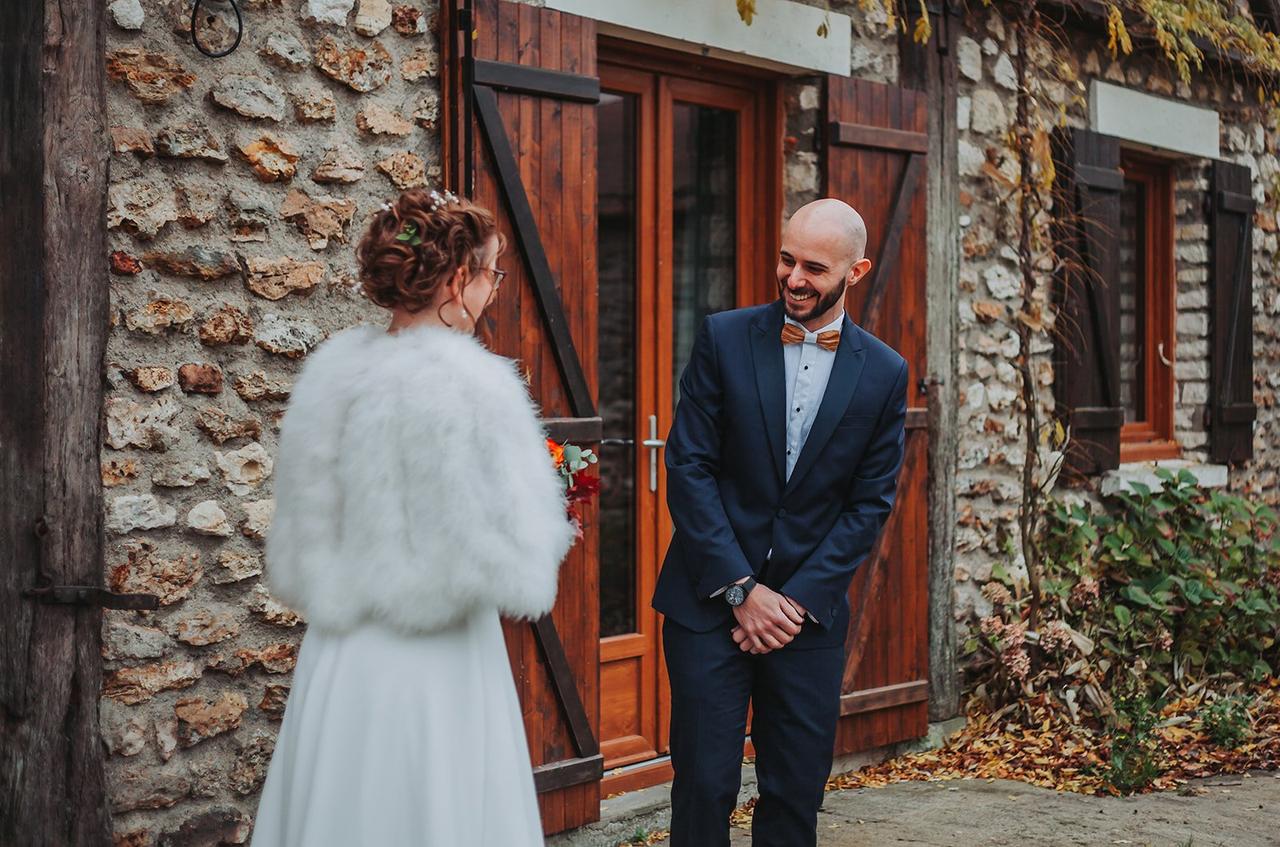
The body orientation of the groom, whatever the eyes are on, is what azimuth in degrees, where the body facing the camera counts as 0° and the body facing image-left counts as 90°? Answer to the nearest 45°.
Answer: approximately 0°

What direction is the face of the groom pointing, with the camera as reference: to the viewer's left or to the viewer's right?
to the viewer's left

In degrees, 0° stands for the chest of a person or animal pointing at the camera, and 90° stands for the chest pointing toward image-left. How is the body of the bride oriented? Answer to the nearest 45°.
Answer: approximately 225°

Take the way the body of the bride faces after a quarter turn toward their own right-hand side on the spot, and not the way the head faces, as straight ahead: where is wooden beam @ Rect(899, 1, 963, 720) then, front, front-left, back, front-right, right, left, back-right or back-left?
left

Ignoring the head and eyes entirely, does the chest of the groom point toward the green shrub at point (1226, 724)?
no

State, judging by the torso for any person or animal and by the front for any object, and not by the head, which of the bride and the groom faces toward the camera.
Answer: the groom

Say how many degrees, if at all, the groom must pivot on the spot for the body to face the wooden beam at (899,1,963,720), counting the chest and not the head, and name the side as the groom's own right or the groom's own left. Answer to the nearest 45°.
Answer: approximately 180°

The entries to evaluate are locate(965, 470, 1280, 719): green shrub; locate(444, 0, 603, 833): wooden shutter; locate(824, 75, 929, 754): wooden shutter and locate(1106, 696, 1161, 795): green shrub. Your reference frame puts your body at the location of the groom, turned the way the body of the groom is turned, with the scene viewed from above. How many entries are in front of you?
0

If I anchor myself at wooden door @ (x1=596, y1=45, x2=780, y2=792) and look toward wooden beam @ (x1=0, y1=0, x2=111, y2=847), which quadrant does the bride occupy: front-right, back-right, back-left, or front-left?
front-left

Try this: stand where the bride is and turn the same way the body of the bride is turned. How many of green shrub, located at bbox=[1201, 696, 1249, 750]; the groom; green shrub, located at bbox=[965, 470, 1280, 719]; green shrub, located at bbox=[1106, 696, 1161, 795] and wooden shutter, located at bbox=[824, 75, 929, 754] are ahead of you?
5

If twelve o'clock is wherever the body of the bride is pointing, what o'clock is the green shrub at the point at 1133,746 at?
The green shrub is roughly at 12 o'clock from the bride.

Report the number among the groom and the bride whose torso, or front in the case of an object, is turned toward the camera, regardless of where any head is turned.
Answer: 1

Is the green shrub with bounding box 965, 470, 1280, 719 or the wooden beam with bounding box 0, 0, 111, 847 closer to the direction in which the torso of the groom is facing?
the wooden beam

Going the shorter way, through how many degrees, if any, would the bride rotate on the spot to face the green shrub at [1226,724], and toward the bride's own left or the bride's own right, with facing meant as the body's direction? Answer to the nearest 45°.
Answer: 0° — they already face it

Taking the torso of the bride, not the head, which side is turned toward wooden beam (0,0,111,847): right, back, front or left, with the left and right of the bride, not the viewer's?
left

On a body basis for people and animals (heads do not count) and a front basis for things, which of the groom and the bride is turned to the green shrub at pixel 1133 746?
the bride
